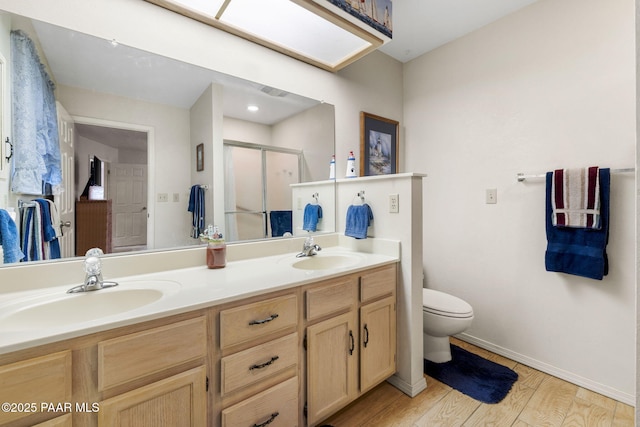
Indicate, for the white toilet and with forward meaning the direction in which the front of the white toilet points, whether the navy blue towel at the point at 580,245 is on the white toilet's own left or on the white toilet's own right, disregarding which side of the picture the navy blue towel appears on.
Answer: on the white toilet's own left

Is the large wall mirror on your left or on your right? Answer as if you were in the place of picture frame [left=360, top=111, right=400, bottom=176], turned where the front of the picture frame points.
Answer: on your right

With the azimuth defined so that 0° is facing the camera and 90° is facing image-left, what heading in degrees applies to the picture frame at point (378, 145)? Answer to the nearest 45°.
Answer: approximately 315°

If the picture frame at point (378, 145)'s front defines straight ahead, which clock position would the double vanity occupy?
The double vanity is roughly at 2 o'clock from the picture frame.

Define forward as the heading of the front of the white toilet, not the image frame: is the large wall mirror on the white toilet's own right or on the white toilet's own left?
on the white toilet's own right
